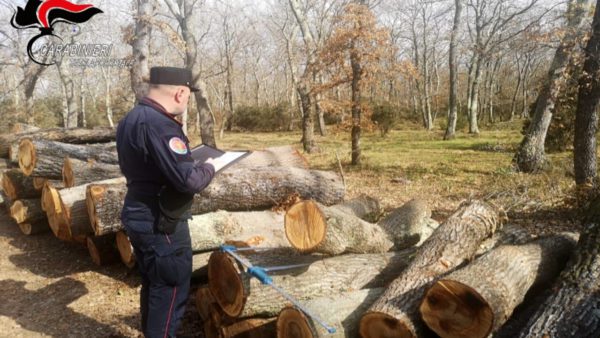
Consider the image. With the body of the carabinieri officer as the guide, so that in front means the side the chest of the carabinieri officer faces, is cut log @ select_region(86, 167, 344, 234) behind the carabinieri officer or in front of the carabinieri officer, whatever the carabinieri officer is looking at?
in front

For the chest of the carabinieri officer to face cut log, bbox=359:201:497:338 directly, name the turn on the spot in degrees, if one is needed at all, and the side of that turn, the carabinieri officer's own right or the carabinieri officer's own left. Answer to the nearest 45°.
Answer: approximately 45° to the carabinieri officer's own right

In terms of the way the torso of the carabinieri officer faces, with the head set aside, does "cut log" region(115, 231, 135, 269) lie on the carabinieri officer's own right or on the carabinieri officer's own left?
on the carabinieri officer's own left

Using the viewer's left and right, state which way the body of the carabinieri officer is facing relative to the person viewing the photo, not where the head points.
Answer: facing away from the viewer and to the right of the viewer

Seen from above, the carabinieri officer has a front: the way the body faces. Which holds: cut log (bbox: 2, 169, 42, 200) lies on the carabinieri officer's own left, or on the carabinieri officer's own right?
on the carabinieri officer's own left

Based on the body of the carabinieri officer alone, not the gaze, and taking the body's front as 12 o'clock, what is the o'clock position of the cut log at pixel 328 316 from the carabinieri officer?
The cut log is roughly at 2 o'clock from the carabinieri officer.

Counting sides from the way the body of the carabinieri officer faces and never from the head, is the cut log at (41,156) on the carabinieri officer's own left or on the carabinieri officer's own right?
on the carabinieri officer's own left

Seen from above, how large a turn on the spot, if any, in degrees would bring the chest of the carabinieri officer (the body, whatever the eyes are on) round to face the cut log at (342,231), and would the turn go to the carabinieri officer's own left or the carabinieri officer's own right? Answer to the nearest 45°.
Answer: approximately 45° to the carabinieri officer's own right
